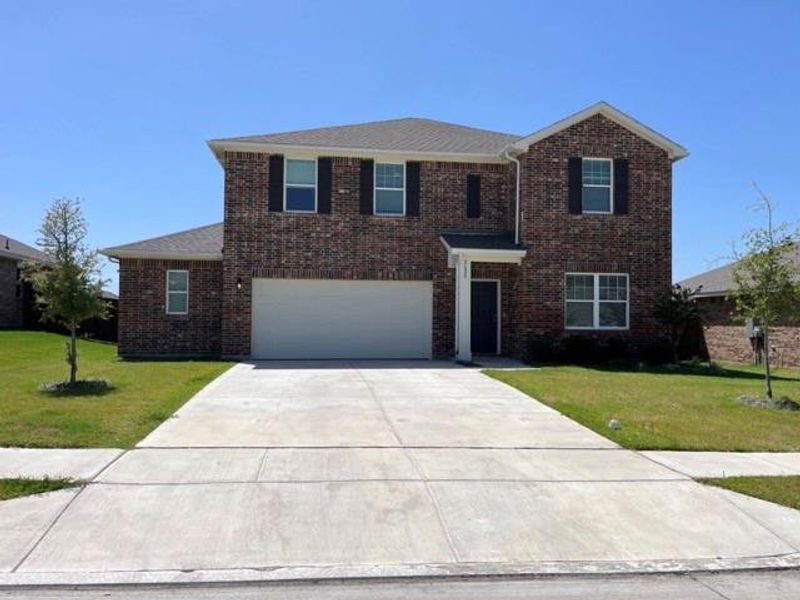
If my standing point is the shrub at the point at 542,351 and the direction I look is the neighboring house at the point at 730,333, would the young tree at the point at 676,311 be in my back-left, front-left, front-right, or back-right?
front-right

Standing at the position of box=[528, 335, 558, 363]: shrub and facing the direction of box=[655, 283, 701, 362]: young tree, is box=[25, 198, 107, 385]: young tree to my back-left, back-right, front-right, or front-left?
back-right

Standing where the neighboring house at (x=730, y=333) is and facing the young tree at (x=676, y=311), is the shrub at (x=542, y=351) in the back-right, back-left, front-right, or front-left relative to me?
front-right

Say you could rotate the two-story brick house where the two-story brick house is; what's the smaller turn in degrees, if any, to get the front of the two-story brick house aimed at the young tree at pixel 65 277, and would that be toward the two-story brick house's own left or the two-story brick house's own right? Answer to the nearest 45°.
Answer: approximately 45° to the two-story brick house's own right

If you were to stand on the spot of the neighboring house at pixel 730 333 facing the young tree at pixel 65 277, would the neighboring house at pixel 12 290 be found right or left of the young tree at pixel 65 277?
right

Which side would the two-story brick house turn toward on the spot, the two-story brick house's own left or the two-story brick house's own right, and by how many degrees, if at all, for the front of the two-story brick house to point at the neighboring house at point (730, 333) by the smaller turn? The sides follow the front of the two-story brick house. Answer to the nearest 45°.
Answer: approximately 90° to the two-story brick house's own left

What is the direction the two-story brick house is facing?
toward the camera

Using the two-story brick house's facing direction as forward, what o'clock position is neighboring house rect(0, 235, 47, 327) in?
The neighboring house is roughly at 4 o'clock from the two-story brick house.

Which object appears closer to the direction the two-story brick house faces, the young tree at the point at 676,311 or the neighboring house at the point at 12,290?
the young tree

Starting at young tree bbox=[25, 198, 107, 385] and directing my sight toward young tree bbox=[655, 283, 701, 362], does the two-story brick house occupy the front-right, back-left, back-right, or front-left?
front-left

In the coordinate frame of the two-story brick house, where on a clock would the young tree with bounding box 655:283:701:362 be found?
The young tree is roughly at 9 o'clock from the two-story brick house.

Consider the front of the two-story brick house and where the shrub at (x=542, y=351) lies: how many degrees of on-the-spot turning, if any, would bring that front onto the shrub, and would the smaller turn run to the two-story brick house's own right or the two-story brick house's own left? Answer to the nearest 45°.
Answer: approximately 90° to the two-story brick house's own left
